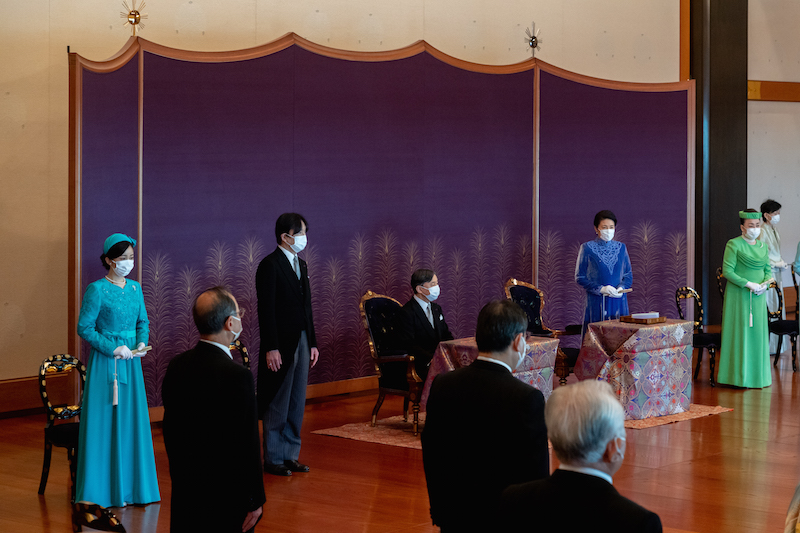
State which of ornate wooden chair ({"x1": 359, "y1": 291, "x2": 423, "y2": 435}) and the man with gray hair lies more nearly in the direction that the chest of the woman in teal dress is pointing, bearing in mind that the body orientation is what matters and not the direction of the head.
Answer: the man with gray hair

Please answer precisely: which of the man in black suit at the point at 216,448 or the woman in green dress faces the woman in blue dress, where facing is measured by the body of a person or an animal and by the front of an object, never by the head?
the man in black suit

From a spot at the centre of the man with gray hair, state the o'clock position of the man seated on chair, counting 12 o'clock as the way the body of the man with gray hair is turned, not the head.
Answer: The man seated on chair is roughly at 10 o'clock from the man with gray hair.

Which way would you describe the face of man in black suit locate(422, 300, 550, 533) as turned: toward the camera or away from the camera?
away from the camera

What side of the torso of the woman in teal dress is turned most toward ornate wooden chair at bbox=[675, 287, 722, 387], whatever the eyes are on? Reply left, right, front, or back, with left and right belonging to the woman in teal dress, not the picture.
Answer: left

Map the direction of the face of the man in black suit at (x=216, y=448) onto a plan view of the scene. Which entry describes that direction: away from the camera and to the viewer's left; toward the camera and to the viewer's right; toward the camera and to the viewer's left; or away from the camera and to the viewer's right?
away from the camera and to the viewer's right

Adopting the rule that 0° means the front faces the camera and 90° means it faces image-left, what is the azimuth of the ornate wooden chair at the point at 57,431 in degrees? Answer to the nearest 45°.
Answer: approximately 315°

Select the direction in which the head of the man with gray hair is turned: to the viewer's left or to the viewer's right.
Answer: to the viewer's right

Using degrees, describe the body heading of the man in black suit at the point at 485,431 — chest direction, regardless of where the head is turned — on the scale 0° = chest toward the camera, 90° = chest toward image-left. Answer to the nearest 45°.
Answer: approximately 225°
